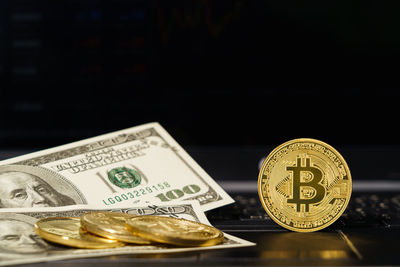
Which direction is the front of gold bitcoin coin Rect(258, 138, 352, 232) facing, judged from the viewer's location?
facing the viewer

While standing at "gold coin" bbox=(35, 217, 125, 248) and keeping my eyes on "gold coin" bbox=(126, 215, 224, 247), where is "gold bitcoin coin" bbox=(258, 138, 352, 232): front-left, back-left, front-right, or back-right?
front-left
